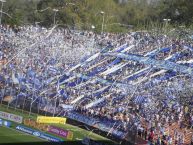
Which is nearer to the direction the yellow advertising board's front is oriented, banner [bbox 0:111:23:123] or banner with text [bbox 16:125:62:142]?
the banner with text

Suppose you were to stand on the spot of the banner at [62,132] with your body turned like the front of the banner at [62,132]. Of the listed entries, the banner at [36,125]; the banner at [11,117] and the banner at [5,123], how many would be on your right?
3

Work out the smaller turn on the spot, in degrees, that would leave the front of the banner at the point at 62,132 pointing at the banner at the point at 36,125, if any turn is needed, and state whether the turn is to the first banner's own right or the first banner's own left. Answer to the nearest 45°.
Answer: approximately 90° to the first banner's own right

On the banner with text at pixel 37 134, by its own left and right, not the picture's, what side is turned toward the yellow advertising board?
back

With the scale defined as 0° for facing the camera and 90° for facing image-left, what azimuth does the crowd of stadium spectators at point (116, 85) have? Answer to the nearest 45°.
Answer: approximately 45°

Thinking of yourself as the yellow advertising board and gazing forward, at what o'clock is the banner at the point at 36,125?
The banner is roughly at 2 o'clock from the yellow advertising board.

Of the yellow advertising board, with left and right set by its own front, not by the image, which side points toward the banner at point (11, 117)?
right

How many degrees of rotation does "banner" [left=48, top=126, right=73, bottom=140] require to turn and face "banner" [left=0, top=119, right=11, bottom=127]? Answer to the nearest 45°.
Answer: approximately 90° to its right
